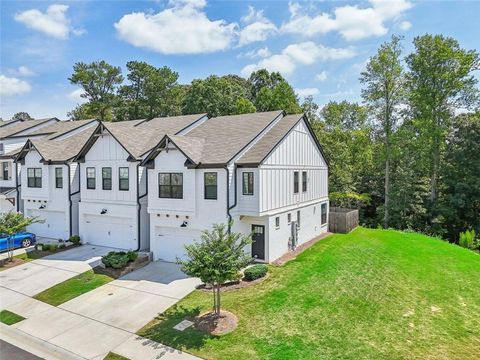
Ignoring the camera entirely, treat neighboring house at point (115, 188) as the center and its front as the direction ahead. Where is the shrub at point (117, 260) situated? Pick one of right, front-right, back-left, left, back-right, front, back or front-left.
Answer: front-left

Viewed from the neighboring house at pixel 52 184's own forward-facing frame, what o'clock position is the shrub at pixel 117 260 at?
The shrub is roughly at 10 o'clock from the neighboring house.

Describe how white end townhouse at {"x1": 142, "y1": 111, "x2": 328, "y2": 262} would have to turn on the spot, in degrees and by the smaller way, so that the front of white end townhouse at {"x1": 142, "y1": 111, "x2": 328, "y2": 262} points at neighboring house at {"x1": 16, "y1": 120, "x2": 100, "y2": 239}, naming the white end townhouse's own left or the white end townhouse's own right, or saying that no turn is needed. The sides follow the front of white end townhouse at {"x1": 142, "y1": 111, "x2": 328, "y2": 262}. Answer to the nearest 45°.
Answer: approximately 90° to the white end townhouse's own right

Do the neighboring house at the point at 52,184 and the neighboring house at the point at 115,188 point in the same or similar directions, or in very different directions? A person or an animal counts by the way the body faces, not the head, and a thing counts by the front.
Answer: same or similar directions

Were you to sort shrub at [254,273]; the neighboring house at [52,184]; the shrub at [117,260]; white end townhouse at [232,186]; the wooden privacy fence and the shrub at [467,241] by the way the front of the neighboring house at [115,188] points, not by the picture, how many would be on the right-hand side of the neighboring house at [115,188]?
1

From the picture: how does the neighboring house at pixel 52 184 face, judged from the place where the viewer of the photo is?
facing the viewer and to the left of the viewer

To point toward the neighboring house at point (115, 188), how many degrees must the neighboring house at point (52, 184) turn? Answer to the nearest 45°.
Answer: approximately 90° to its left

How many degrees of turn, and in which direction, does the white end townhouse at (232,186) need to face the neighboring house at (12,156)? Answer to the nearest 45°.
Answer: approximately 90° to its right

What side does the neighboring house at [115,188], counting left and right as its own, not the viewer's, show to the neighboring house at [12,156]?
right

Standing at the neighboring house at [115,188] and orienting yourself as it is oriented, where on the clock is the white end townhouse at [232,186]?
the white end townhouse at [232,186] is roughly at 9 o'clock from the neighboring house at [115,188].

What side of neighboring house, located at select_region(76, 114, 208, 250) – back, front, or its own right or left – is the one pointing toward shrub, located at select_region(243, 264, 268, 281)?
left

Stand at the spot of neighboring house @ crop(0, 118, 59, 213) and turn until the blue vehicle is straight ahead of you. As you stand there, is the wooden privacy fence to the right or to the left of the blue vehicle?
left

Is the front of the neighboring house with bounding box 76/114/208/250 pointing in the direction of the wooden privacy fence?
no

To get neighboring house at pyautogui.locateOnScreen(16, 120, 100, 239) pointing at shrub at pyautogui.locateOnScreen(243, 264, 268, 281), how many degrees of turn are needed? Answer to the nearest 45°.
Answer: approximately 90° to its left

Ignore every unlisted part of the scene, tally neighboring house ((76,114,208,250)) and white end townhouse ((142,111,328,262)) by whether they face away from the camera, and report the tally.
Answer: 0

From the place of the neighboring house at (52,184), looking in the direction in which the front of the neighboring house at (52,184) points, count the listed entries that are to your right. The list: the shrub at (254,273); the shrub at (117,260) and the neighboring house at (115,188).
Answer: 0

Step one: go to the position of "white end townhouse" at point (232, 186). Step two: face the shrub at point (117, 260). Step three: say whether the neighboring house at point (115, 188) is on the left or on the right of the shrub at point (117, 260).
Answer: right

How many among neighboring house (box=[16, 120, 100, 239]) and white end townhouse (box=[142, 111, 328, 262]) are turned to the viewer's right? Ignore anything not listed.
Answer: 0

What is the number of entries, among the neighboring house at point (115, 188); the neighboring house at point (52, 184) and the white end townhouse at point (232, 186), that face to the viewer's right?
0
